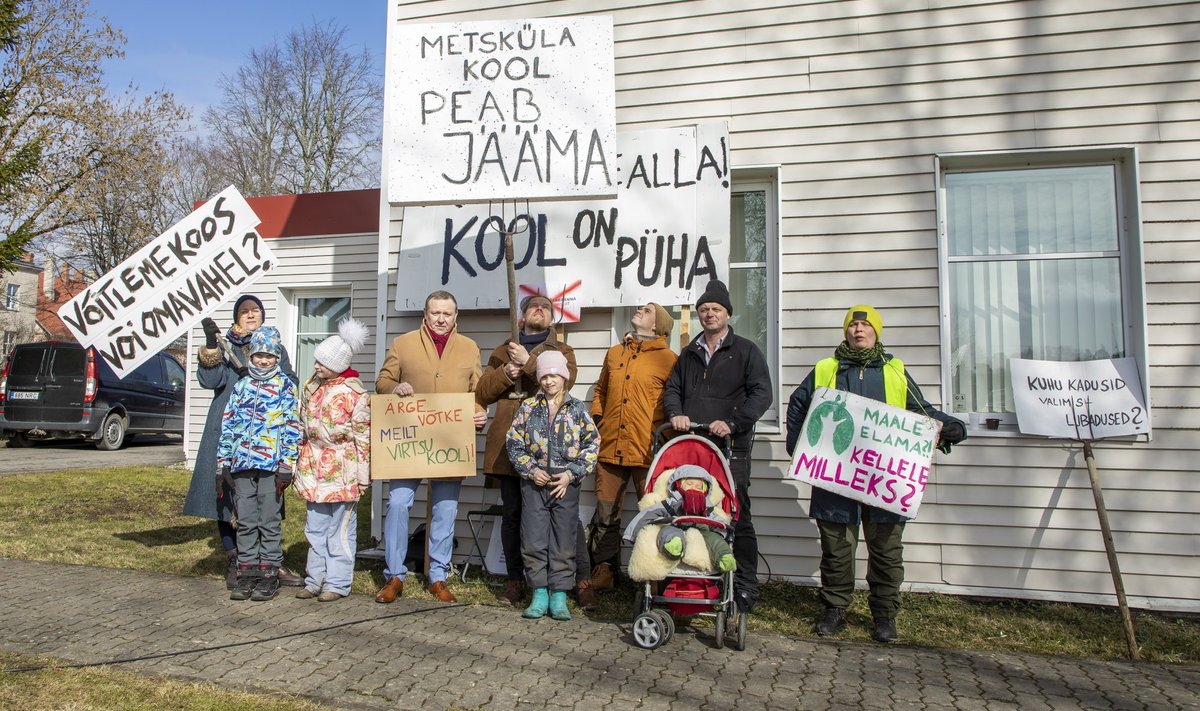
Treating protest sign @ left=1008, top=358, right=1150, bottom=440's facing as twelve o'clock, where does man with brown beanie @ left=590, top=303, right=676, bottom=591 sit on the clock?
The man with brown beanie is roughly at 2 o'clock from the protest sign.

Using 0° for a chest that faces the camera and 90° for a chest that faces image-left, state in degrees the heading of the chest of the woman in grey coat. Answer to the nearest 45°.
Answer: approximately 0°

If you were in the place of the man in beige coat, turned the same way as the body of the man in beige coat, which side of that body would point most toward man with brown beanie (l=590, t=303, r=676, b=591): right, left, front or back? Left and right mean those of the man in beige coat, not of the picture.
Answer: left

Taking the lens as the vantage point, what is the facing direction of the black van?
facing away from the viewer and to the right of the viewer

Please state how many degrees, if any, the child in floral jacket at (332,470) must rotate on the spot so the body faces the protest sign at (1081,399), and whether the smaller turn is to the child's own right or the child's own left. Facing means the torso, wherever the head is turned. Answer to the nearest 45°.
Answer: approximately 135° to the child's own left

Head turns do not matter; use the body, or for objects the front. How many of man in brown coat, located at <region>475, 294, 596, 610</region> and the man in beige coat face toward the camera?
2

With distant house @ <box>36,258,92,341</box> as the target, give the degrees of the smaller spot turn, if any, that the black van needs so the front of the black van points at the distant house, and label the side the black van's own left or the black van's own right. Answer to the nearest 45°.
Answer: approximately 45° to the black van's own left

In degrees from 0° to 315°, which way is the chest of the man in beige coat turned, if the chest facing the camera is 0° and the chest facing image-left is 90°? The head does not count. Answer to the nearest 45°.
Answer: approximately 0°
